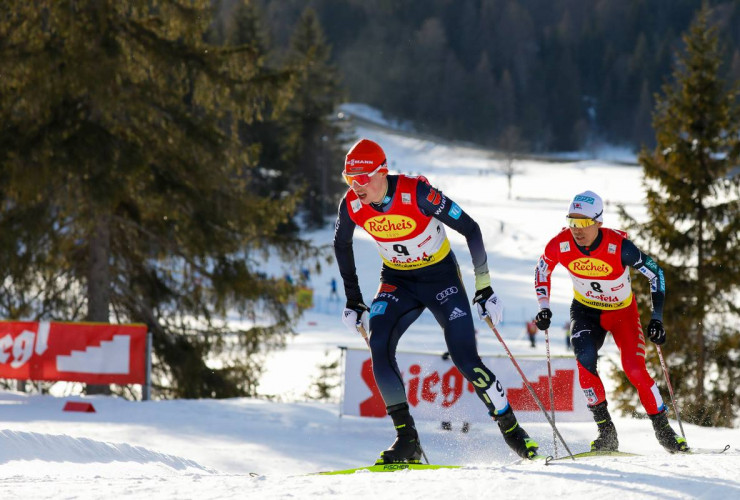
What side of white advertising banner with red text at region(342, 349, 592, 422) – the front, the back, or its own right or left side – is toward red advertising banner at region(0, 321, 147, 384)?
right

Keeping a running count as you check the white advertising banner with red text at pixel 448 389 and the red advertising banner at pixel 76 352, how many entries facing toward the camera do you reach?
2

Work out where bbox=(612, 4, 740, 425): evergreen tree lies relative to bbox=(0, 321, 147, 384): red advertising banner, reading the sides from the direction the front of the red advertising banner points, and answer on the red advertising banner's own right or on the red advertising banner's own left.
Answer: on the red advertising banner's own left

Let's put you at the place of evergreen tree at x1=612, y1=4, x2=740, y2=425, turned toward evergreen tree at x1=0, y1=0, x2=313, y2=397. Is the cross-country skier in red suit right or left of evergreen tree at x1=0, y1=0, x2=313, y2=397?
left

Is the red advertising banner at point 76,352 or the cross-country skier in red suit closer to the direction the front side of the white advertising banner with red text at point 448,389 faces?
the cross-country skier in red suit

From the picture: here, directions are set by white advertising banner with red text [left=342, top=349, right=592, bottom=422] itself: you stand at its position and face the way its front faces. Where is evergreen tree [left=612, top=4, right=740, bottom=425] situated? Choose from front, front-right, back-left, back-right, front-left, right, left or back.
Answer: back-left

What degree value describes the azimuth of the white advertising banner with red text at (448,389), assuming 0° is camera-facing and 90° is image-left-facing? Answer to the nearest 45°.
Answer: approximately 0°

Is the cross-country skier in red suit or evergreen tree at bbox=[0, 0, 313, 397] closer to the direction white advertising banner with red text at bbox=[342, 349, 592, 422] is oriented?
the cross-country skier in red suit

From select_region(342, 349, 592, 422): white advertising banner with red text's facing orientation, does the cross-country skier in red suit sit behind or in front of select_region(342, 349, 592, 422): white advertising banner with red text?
in front
